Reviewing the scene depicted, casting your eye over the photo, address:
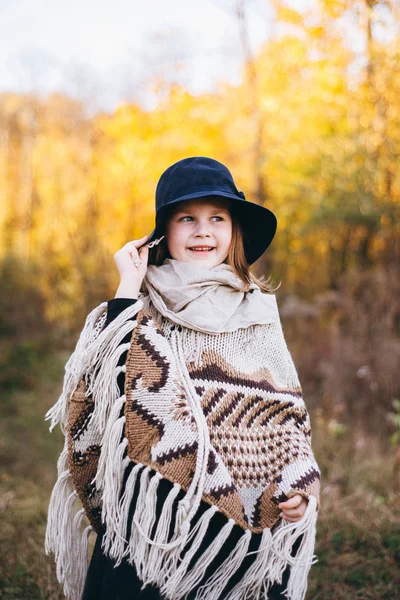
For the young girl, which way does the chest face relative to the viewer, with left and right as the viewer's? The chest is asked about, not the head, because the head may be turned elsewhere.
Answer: facing the viewer
